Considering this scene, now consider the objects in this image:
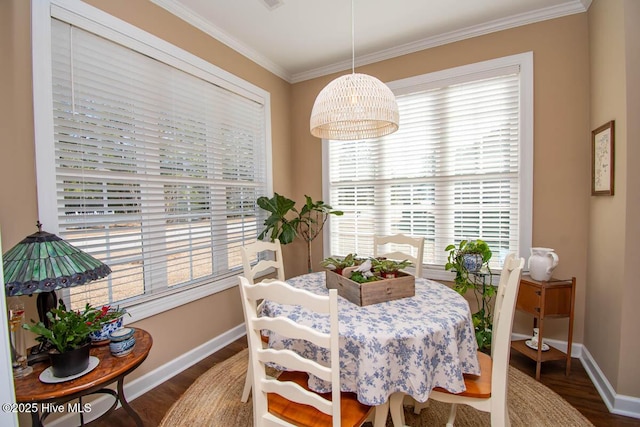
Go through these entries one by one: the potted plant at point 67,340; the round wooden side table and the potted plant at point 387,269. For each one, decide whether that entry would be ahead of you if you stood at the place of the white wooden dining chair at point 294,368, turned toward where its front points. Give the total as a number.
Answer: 1

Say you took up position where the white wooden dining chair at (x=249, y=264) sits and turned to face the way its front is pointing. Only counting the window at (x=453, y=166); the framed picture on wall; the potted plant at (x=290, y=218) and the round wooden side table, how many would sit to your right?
1

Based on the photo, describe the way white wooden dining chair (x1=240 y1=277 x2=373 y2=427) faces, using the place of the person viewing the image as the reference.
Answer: facing away from the viewer and to the right of the viewer

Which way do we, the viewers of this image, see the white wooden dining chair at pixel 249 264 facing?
facing the viewer and to the right of the viewer

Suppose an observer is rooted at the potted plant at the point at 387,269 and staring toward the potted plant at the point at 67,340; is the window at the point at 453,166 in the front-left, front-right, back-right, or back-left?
back-right

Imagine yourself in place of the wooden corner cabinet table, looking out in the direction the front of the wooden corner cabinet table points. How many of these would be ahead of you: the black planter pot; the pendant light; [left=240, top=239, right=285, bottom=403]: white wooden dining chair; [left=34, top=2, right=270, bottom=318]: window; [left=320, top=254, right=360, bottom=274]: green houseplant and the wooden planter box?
6

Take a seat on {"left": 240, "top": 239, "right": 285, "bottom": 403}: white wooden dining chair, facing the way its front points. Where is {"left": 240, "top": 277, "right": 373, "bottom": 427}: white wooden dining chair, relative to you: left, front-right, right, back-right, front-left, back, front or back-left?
front-right

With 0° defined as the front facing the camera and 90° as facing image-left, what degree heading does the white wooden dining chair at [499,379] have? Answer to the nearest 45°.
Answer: approximately 90°

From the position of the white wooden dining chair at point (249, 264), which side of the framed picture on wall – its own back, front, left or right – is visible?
front

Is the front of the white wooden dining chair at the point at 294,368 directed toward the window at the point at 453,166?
yes

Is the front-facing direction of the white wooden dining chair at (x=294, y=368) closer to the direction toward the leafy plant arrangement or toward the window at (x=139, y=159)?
the leafy plant arrangement

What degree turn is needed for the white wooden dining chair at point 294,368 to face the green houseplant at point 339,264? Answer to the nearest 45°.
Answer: approximately 45° to its left

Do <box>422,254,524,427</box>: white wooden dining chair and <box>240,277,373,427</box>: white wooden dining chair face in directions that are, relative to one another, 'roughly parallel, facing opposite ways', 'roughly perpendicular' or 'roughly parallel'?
roughly perpendicular

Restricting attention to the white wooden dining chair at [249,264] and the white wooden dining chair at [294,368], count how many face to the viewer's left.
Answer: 0

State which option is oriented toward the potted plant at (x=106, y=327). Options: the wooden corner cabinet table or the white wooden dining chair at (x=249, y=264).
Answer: the wooden corner cabinet table

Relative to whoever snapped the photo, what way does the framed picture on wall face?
facing the viewer and to the left of the viewer
